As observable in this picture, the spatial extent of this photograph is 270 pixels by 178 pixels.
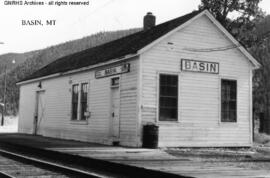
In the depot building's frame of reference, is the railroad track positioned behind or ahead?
ahead

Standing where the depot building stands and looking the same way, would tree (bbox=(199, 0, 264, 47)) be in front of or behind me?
behind

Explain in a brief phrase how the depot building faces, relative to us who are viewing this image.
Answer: facing the viewer and to the left of the viewer

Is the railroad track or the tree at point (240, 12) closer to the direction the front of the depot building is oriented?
the railroad track
